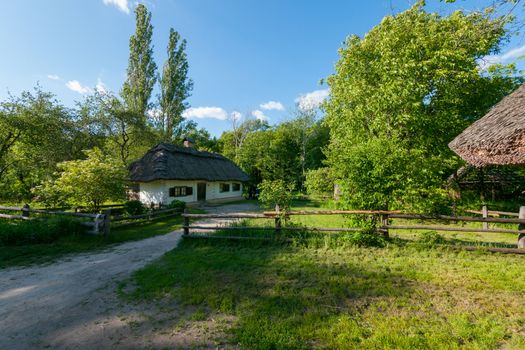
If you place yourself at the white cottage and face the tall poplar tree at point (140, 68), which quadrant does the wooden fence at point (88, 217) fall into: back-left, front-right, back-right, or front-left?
back-left

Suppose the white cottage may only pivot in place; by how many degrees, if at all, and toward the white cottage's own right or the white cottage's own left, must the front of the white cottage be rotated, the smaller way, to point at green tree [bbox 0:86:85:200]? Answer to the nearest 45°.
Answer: approximately 135° to the white cottage's own right

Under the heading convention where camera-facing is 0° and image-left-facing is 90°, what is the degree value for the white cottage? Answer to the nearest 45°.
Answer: approximately 315°

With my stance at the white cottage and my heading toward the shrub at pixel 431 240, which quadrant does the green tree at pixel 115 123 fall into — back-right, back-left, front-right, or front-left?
back-right

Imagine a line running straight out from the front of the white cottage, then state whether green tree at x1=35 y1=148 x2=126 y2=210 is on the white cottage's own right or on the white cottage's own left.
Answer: on the white cottage's own right

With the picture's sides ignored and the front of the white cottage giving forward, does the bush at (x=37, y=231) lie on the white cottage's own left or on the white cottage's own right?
on the white cottage's own right
